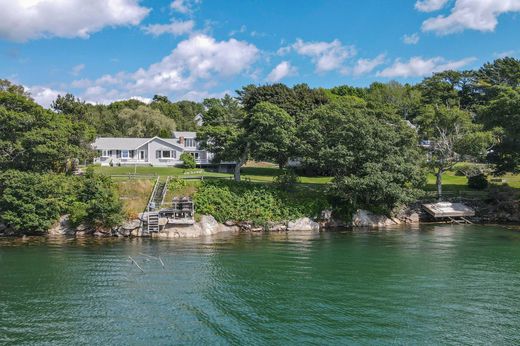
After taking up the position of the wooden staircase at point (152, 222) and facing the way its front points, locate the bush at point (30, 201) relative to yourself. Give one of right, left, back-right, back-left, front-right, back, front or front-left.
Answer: right

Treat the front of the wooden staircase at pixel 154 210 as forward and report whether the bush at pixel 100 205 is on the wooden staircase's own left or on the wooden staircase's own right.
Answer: on the wooden staircase's own right

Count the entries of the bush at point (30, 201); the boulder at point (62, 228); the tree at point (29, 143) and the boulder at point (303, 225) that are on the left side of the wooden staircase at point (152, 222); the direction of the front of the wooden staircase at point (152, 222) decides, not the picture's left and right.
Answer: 1

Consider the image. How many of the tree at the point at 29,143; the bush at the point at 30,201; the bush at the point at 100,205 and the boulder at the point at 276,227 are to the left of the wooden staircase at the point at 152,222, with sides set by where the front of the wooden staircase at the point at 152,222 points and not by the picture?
1

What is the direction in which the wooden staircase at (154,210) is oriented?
toward the camera

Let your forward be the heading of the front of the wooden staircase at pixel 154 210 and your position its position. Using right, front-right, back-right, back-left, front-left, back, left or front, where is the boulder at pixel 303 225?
left

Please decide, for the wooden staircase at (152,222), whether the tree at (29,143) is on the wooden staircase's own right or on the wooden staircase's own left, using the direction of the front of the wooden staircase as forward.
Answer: on the wooden staircase's own right

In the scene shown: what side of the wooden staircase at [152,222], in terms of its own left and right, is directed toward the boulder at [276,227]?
left

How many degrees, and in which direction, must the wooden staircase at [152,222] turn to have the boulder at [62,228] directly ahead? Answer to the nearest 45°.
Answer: approximately 90° to its right

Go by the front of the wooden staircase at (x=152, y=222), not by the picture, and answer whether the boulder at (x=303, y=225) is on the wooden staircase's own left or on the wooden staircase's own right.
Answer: on the wooden staircase's own left

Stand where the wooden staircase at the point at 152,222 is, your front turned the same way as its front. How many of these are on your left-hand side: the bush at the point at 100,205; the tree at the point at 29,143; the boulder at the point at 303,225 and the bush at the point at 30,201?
1

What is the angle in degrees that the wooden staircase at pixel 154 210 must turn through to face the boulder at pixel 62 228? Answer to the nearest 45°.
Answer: approximately 90° to its right

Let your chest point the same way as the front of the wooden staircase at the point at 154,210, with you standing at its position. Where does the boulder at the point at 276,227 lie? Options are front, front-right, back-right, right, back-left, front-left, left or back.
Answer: left

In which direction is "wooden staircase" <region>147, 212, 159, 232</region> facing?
toward the camera
